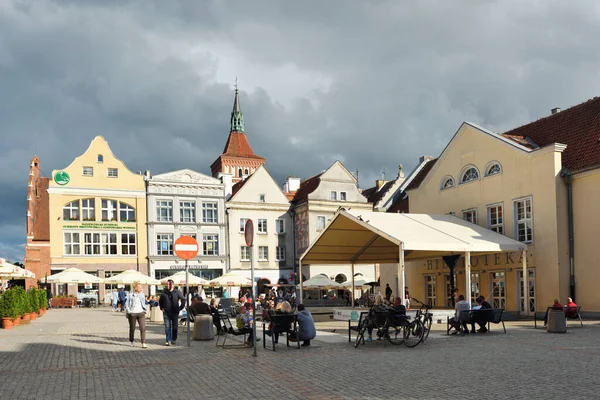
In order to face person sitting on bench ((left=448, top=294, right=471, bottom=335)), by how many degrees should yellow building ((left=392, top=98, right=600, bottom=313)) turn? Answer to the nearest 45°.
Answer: approximately 45° to its left

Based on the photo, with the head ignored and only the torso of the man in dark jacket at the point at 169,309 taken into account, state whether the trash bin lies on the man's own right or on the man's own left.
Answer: on the man's own left

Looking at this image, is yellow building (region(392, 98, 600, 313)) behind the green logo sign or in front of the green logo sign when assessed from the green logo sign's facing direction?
in front

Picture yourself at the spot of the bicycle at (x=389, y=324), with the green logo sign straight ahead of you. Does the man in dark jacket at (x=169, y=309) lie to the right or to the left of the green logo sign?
left

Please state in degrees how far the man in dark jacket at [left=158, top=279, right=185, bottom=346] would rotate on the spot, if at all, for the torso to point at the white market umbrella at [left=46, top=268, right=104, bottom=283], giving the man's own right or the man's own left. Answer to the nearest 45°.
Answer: approximately 180°

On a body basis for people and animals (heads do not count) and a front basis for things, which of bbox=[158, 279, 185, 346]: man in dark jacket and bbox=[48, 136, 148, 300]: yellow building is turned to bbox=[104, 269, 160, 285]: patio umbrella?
the yellow building
